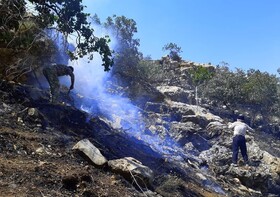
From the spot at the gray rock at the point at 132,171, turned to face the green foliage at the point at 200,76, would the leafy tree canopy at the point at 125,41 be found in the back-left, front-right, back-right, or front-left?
front-left

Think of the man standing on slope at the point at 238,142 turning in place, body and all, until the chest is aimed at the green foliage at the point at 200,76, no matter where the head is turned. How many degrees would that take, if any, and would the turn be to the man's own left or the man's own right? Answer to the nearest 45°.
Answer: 0° — they already face it
